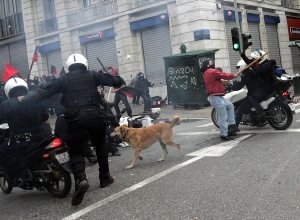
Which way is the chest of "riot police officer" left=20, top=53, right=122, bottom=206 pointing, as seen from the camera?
away from the camera

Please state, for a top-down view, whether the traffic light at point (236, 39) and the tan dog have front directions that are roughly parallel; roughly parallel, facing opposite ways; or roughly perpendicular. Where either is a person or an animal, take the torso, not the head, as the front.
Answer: roughly perpendicular

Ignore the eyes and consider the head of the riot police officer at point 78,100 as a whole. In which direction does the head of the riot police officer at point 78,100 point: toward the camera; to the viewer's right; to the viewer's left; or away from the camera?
away from the camera

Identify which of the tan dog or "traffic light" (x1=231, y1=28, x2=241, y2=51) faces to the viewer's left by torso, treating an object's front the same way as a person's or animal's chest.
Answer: the tan dog

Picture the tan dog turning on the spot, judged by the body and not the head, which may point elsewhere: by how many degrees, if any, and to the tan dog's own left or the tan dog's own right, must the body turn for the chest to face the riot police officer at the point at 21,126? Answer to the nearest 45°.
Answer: approximately 45° to the tan dog's own left

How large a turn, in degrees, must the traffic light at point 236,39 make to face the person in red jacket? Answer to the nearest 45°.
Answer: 0° — it already faces them

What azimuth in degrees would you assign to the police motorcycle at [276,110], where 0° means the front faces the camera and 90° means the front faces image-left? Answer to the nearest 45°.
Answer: approximately 90°
